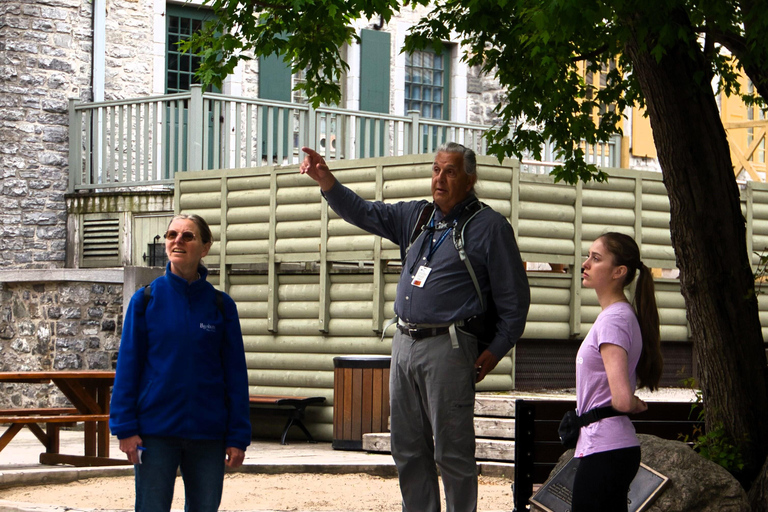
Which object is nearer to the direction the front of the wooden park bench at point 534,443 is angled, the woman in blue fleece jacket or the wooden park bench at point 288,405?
the wooden park bench

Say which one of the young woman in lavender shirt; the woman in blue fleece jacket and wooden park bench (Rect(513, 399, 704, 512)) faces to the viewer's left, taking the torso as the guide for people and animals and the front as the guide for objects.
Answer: the young woman in lavender shirt

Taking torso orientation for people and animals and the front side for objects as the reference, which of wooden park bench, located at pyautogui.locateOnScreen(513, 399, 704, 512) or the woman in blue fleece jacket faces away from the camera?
the wooden park bench

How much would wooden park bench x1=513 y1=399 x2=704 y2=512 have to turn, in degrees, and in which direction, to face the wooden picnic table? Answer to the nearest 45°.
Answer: approximately 45° to its left

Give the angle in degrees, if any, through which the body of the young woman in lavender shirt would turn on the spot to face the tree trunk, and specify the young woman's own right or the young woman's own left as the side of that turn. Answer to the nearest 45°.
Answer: approximately 90° to the young woman's own right

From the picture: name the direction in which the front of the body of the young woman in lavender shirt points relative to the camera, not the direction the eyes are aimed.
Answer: to the viewer's left

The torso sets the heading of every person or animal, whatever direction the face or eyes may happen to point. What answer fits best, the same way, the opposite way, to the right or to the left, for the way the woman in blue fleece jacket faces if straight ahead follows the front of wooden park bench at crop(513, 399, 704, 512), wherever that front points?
the opposite way

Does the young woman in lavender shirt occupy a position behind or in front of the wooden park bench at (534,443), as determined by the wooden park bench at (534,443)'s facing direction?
behind

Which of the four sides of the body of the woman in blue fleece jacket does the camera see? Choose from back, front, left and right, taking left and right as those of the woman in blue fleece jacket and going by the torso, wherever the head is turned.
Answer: front

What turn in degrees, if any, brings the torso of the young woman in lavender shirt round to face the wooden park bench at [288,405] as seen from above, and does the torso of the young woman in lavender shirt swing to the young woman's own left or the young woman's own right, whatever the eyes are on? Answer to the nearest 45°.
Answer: approximately 45° to the young woman's own right

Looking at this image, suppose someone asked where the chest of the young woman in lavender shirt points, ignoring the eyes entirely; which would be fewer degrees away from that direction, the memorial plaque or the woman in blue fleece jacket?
the woman in blue fleece jacket

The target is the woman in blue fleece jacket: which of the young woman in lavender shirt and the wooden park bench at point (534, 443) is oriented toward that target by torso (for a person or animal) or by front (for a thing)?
the young woman in lavender shirt

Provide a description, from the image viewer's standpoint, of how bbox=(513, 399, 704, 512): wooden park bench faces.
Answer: facing away from the viewer

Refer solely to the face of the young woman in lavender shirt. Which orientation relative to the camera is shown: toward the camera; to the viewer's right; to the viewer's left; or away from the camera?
to the viewer's left

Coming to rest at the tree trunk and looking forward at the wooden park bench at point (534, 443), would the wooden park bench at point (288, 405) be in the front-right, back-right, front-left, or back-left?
front-right
